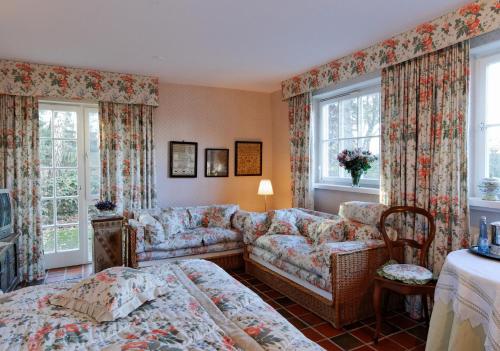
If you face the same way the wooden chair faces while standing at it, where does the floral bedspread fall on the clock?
The floral bedspread is roughly at 1 o'clock from the wooden chair.

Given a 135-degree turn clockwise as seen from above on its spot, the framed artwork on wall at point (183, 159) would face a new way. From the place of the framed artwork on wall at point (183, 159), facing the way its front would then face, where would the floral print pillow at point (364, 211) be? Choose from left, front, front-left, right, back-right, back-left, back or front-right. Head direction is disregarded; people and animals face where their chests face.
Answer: back

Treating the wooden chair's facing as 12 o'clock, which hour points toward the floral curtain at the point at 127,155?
The floral curtain is roughly at 3 o'clock from the wooden chair.

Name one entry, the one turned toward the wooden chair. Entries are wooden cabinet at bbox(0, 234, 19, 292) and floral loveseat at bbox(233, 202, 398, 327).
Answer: the wooden cabinet

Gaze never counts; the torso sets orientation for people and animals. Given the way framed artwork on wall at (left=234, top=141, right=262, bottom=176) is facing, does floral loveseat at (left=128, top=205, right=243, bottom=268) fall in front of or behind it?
in front

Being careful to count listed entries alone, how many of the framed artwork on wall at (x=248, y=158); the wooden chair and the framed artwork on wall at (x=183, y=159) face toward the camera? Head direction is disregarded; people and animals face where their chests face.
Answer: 3

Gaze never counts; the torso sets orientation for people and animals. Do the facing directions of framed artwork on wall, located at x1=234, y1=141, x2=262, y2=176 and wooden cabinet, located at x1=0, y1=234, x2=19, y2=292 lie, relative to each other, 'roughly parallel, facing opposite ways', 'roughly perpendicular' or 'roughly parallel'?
roughly perpendicular

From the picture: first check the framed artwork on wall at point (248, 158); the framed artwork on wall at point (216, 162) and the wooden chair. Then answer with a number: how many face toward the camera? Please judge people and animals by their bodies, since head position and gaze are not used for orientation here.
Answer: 3

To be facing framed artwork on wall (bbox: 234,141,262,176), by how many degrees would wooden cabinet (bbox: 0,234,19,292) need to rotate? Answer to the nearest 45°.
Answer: approximately 45° to its left

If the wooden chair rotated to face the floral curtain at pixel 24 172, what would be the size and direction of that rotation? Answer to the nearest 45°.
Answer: approximately 90° to its right
